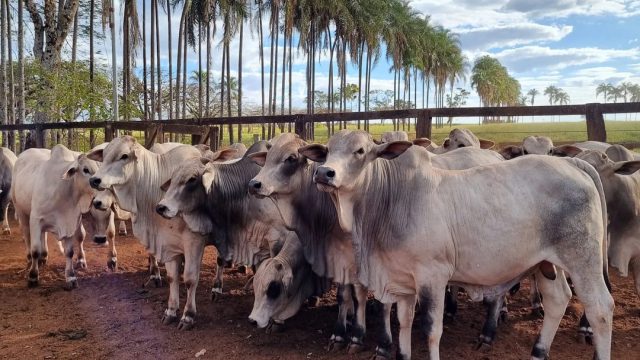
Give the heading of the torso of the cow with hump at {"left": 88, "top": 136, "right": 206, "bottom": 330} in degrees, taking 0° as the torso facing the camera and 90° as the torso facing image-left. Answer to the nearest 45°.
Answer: approximately 45°

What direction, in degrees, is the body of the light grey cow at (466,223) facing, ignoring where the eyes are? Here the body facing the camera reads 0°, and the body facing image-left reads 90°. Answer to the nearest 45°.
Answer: approximately 90°

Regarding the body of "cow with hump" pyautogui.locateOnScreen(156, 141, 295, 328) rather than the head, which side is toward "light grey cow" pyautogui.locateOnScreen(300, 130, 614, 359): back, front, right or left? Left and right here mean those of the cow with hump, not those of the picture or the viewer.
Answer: left

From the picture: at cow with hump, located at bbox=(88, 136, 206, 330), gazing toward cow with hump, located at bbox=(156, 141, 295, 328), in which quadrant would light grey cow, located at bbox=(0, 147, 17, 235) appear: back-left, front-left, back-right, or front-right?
back-left

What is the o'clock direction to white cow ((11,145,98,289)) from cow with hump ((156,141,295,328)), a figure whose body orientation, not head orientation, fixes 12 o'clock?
The white cow is roughly at 3 o'clock from the cow with hump.

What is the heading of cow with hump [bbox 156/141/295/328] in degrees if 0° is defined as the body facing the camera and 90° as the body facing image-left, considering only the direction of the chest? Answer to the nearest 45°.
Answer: approximately 45°
